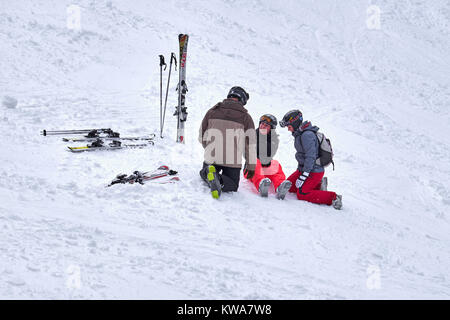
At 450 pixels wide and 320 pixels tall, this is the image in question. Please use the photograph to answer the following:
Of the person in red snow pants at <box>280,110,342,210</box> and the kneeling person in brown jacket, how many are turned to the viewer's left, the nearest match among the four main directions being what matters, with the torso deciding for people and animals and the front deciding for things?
1

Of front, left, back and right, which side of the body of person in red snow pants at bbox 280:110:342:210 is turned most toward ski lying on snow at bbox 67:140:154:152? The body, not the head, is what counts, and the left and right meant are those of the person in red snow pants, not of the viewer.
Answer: front

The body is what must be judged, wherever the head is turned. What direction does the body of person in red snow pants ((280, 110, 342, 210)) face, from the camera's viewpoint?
to the viewer's left

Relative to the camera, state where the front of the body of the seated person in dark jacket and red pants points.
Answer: toward the camera

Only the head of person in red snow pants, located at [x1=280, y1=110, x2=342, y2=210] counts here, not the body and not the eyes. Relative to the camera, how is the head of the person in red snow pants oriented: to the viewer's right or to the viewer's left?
to the viewer's left

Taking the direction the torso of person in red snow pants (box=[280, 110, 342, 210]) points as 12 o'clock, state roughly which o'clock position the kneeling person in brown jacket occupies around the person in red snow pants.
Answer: The kneeling person in brown jacket is roughly at 11 o'clock from the person in red snow pants.

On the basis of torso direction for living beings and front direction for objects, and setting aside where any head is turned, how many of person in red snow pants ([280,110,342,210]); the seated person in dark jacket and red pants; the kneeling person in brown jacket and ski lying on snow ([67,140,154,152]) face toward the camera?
1

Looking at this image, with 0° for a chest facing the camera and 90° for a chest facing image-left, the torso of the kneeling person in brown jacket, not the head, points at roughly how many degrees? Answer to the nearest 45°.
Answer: approximately 225°

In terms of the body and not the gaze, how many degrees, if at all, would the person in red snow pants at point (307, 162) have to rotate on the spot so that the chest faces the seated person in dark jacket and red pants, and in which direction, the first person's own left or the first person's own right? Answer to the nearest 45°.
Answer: approximately 45° to the first person's own right

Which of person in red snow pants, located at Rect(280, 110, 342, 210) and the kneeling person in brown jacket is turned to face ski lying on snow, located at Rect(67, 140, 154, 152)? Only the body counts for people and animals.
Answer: the person in red snow pants
